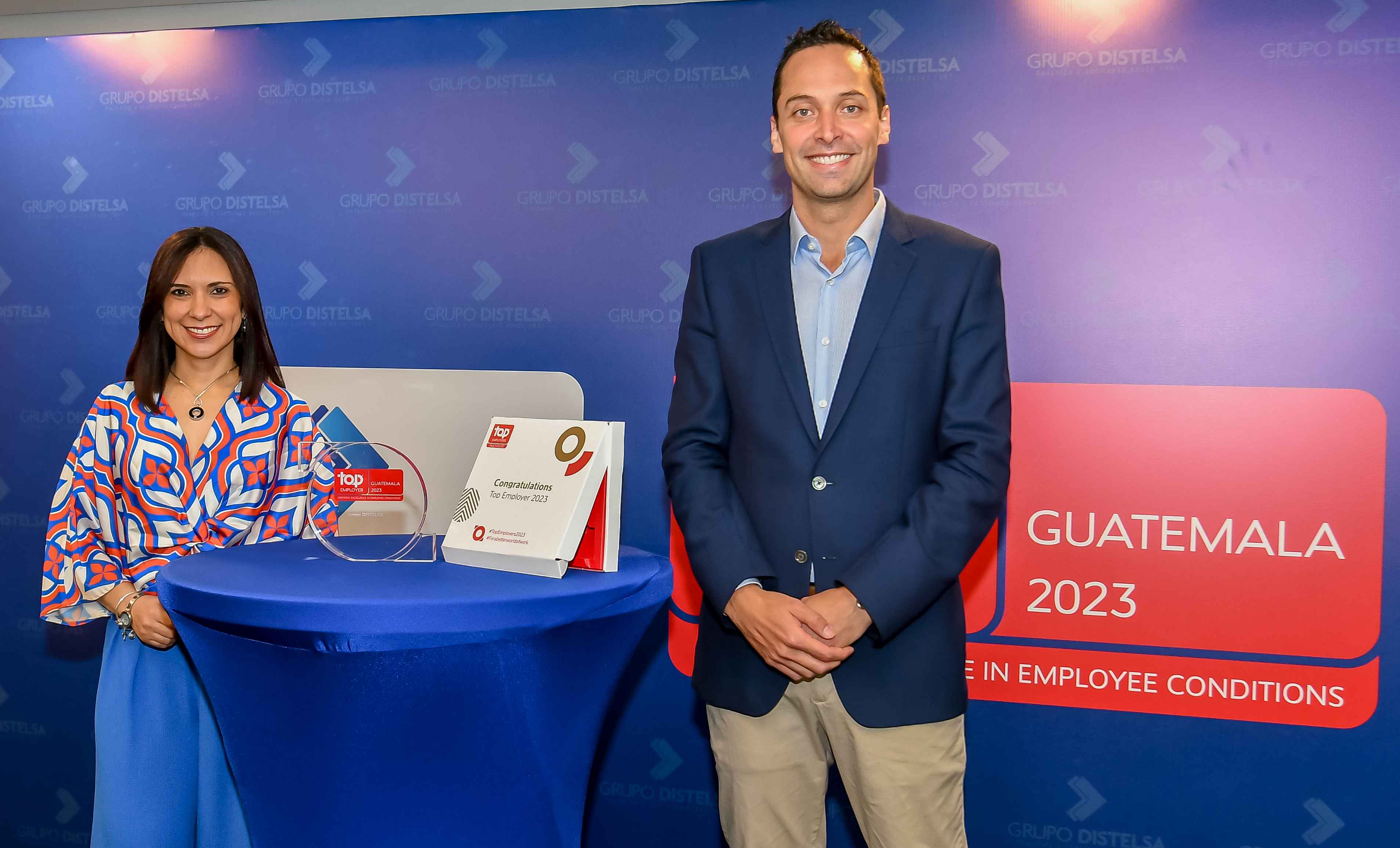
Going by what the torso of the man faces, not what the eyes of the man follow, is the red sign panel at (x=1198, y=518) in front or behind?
behind

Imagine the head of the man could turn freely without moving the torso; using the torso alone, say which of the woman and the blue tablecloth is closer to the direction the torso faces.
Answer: the blue tablecloth

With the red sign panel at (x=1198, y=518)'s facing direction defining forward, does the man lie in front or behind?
in front

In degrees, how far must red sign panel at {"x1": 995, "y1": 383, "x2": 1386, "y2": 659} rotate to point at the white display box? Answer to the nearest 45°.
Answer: approximately 45° to its right

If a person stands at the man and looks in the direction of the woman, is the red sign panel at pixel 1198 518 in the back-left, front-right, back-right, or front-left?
back-right

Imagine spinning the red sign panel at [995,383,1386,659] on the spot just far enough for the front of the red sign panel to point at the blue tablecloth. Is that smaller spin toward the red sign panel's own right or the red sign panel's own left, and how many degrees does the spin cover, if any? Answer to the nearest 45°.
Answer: approximately 45° to the red sign panel's own right

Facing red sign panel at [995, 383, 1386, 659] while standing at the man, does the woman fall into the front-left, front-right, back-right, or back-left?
back-left

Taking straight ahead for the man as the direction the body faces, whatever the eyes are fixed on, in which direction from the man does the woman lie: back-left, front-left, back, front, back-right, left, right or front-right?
right

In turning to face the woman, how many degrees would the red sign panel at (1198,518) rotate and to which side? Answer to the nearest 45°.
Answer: approximately 45° to its right

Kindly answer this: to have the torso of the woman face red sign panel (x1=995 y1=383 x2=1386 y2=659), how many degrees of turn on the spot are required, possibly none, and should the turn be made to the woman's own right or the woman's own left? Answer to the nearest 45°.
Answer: approximately 90° to the woman's own left

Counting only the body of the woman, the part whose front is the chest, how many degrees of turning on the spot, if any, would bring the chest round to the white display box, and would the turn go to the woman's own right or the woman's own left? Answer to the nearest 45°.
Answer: approximately 45° to the woman's own left
